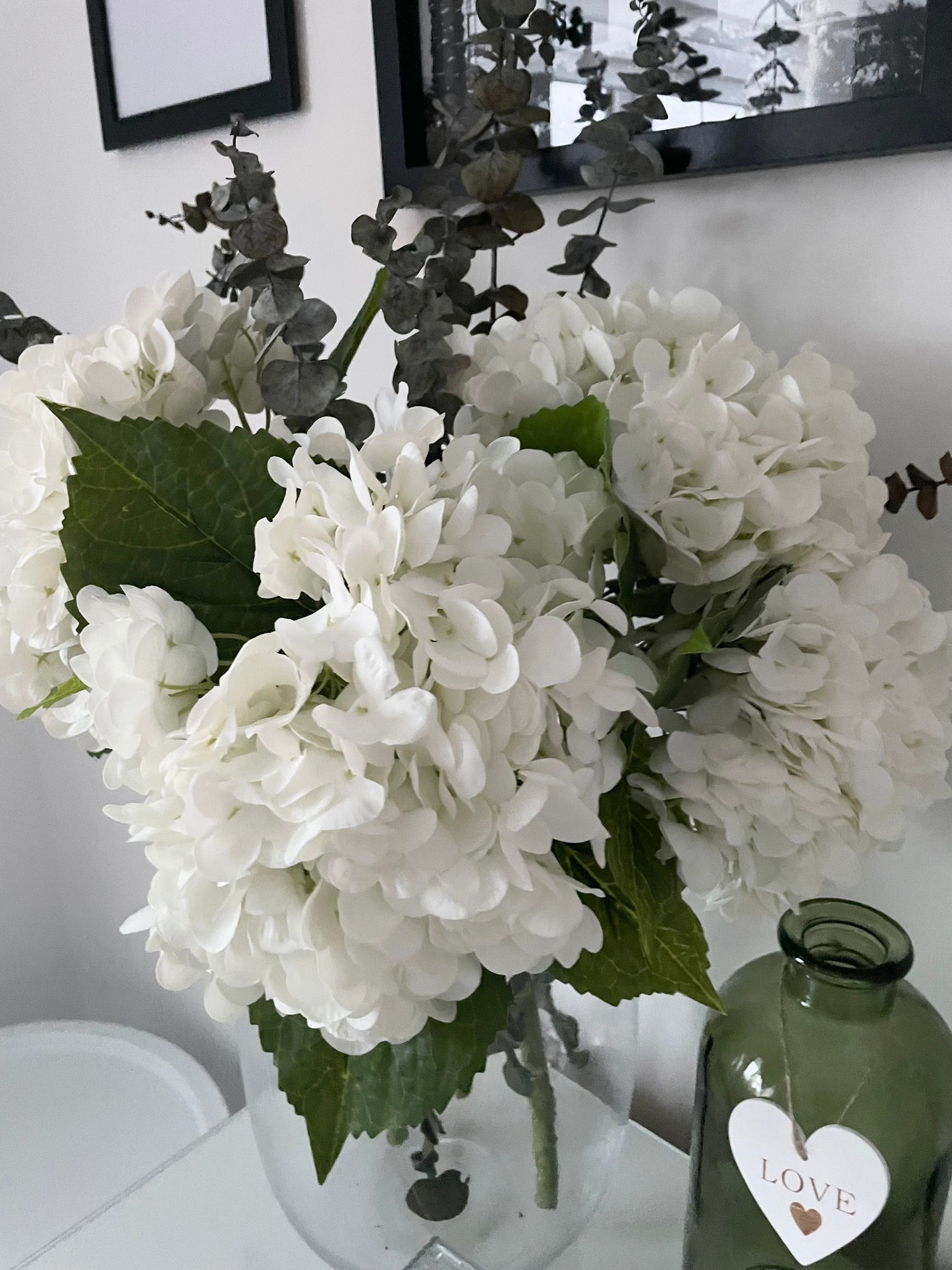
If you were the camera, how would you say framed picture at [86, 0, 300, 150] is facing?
facing the viewer and to the right of the viewer

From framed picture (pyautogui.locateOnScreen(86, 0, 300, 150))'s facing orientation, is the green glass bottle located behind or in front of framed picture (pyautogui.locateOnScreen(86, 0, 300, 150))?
in front

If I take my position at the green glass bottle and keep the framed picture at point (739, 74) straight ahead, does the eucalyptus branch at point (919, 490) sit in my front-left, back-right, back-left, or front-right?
front-right
